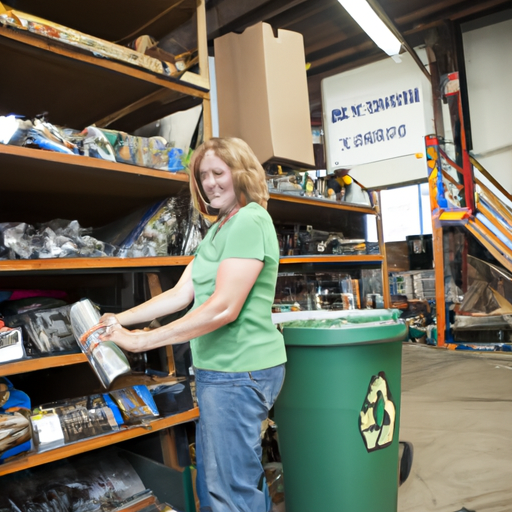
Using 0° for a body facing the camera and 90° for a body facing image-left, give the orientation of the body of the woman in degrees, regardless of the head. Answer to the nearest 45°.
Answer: approximately 90°

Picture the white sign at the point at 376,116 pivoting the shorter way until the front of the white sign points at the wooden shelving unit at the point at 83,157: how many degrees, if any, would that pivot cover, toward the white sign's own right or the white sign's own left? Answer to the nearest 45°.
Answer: approximately 45° to the white sign's own right

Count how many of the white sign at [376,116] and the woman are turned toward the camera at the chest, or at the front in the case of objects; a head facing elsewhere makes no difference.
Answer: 1

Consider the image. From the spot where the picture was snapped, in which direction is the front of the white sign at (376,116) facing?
facing the viewer

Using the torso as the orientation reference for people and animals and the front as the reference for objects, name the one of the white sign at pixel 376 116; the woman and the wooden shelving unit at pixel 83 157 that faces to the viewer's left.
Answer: the woman

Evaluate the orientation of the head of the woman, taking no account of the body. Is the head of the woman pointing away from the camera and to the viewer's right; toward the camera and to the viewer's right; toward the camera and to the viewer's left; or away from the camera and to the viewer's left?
toward the camera and to the viewer's left

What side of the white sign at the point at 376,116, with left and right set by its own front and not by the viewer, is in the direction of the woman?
front

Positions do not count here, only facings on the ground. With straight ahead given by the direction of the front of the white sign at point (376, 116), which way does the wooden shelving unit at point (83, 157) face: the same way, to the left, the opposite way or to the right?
to the left

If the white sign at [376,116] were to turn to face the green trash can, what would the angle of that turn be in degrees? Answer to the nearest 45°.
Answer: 0° — it already faces it

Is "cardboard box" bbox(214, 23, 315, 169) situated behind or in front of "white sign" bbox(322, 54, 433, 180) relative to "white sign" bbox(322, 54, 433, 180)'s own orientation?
in front

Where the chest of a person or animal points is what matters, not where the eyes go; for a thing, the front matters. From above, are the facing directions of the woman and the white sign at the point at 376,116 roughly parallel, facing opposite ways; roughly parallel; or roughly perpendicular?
roughly perpendicular

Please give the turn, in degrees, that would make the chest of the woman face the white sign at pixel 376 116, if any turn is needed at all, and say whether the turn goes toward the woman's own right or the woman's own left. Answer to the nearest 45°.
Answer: approximately 135° to the woman's own right
